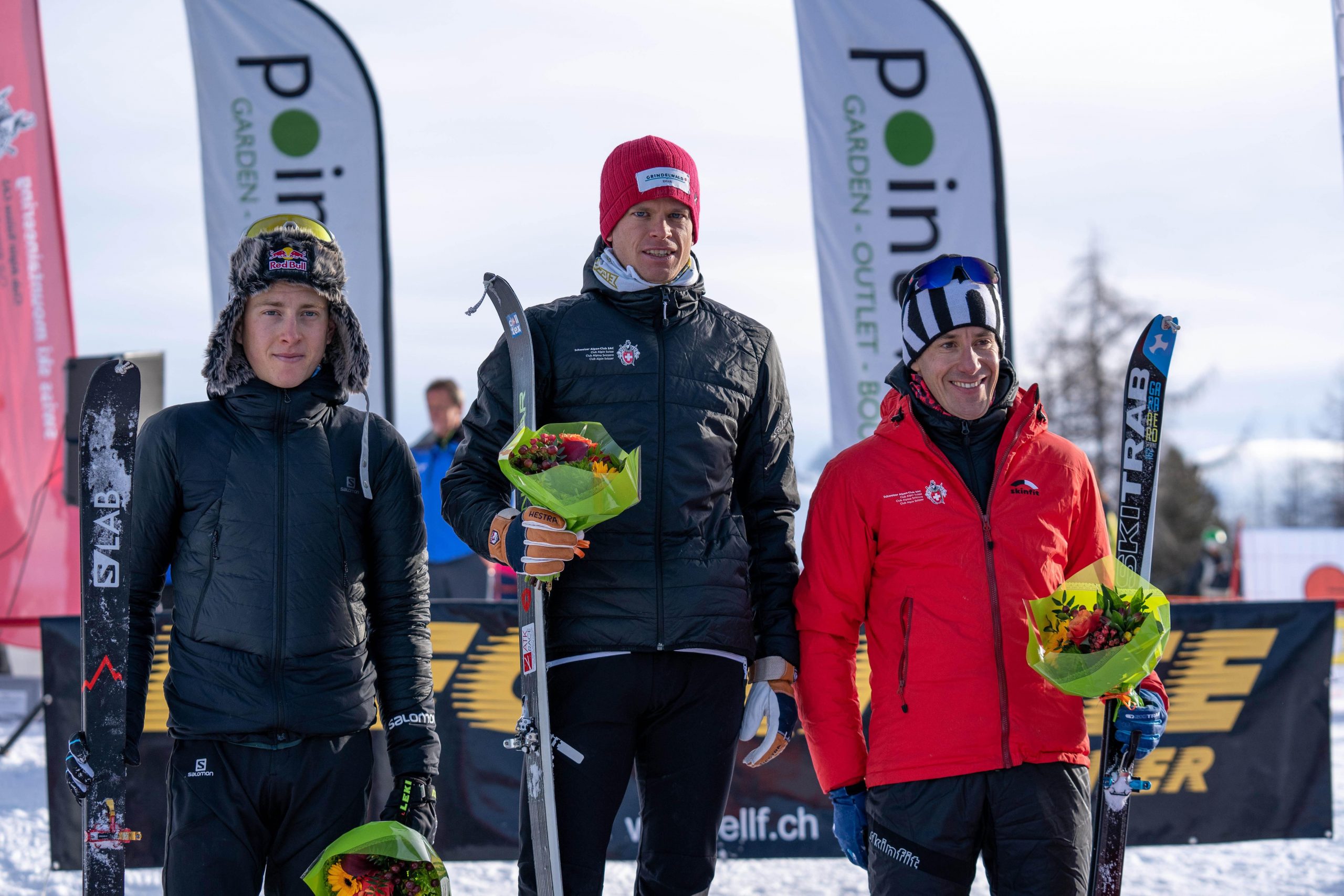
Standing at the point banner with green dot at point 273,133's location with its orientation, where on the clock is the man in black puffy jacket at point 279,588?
The man in black puffy jacket is roughly at 12 o'clock from the point banner with green dot.

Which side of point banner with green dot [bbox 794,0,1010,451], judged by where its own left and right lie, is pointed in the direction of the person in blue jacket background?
right

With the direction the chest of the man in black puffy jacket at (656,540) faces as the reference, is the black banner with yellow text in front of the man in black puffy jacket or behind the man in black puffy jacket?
behind

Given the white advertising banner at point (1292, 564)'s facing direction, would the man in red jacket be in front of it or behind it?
in front

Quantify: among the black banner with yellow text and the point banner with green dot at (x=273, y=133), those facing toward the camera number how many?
2

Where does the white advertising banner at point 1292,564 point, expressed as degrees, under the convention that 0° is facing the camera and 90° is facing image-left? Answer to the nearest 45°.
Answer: approximately 0°

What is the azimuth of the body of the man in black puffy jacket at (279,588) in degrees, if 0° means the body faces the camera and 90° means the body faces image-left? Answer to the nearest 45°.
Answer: approximately 0°

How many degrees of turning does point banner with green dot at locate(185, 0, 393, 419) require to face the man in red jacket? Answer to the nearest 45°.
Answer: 0° — it already faces them
